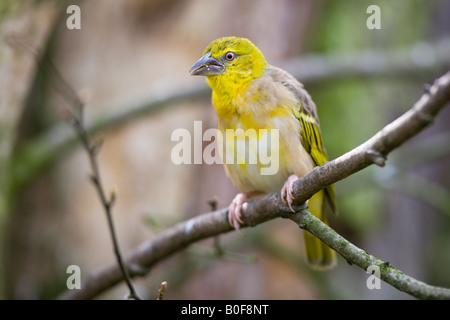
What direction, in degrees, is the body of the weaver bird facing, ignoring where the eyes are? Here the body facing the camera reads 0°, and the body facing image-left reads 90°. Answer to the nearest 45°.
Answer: approximately 45°
